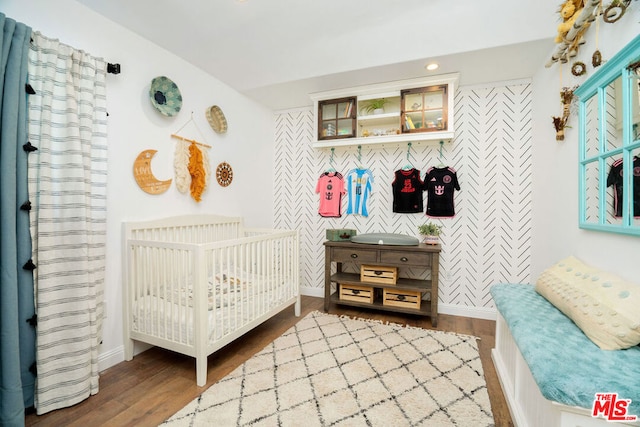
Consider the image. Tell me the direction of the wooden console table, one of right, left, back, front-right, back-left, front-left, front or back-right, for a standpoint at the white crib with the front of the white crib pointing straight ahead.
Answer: front-left

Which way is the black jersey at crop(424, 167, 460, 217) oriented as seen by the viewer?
toward the camera

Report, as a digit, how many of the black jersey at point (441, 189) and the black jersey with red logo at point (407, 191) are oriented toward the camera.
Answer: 2

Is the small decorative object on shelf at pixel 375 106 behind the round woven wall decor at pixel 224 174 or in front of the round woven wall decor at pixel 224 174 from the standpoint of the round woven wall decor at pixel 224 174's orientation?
in front

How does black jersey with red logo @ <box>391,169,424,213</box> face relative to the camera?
toward the camera

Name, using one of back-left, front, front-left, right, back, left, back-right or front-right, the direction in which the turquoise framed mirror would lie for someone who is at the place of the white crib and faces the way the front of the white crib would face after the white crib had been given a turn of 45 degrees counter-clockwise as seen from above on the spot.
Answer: front-right

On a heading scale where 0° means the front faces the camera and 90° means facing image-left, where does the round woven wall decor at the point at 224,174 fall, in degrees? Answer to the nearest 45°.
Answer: approximately 315°

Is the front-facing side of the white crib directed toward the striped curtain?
no

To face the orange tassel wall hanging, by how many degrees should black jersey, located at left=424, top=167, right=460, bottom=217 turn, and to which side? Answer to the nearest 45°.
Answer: approximately 45° to its right

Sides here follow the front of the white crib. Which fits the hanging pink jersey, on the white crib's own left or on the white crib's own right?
on the white crib's own left

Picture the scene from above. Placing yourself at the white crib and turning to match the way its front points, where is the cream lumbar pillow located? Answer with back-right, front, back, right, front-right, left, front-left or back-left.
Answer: front

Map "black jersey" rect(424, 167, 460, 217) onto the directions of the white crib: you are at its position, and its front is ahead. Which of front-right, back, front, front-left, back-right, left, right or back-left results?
front-left

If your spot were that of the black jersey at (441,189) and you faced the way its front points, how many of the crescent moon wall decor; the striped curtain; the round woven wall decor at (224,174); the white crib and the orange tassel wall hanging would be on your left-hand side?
0

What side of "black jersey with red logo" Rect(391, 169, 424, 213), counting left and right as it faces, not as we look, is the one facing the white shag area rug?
front
